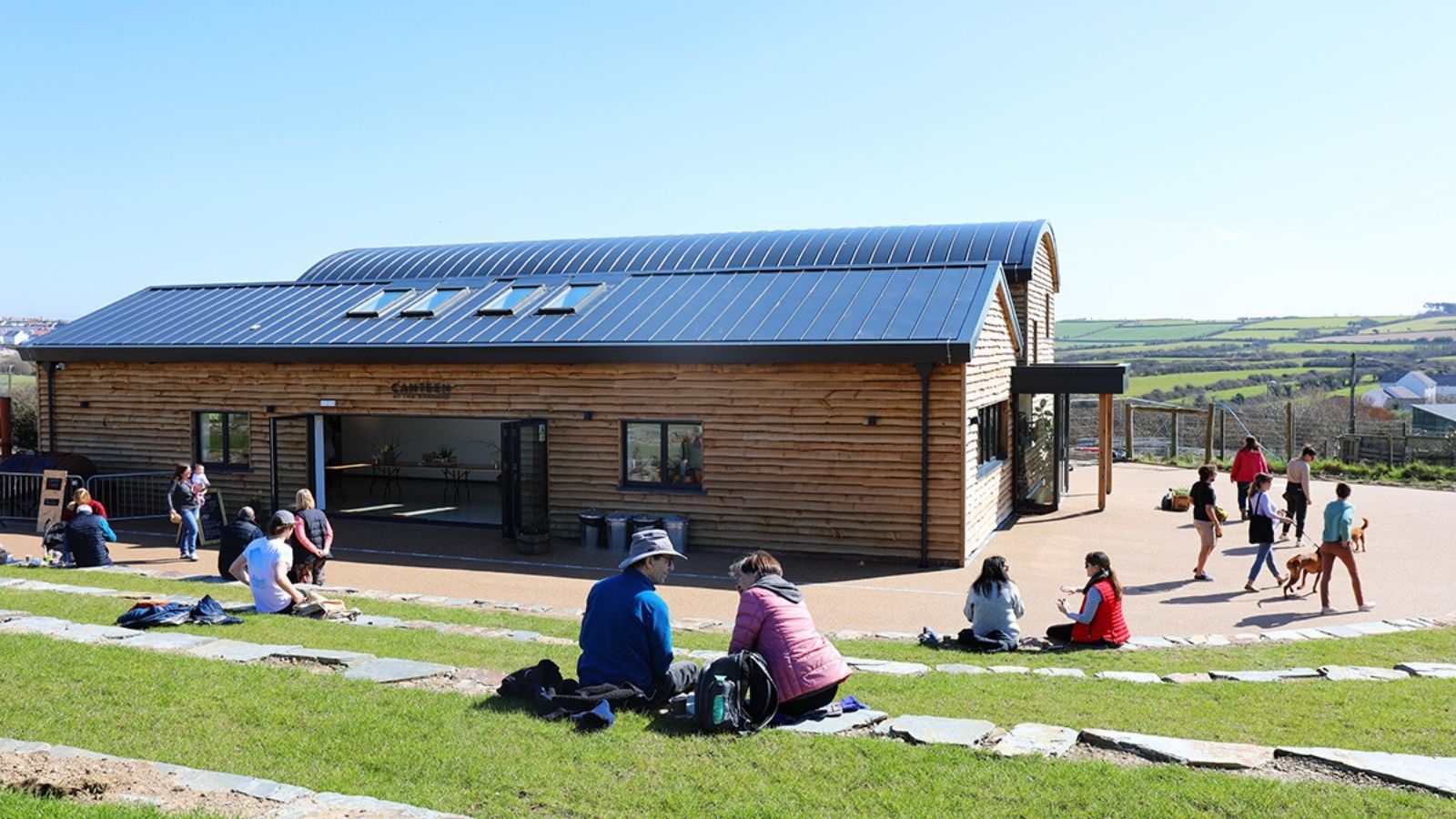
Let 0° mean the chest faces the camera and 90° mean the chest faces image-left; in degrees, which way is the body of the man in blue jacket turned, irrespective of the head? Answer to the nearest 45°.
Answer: approximately 225°

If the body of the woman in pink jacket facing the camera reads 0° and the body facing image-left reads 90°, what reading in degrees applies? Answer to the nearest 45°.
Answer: approximately 135°

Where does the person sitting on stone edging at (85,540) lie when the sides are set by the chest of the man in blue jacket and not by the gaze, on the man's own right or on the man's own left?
on the man's own left

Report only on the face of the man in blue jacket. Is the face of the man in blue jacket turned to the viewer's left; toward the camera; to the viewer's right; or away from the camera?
to the viewer's right

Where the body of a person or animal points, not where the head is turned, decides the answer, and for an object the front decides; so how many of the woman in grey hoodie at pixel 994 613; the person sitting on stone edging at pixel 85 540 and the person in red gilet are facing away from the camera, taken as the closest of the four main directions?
2

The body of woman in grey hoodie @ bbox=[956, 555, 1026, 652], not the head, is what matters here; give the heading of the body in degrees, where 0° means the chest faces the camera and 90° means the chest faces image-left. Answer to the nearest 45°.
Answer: approximately 180°

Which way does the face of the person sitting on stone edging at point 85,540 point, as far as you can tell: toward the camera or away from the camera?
away from the camera

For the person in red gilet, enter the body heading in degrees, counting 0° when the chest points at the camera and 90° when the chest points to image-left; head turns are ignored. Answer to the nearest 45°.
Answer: approximately 90°

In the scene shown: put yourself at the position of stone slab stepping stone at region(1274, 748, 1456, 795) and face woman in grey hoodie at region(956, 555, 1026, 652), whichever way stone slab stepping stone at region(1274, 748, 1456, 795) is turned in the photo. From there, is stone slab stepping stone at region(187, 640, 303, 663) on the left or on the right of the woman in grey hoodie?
left

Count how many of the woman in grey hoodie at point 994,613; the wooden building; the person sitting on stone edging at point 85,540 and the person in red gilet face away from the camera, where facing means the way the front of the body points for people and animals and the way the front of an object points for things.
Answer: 2

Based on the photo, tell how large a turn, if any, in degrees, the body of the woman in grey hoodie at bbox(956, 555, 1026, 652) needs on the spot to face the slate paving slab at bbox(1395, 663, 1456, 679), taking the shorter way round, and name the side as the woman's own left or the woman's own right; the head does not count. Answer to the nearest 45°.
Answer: approximately 90° to the woman's own right
